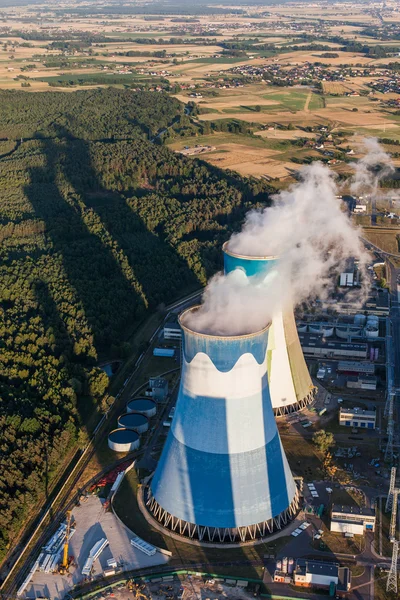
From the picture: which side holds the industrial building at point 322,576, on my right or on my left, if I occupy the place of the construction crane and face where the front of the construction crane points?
on my right

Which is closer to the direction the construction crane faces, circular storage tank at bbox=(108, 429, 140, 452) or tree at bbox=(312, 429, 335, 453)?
the circular storage tank

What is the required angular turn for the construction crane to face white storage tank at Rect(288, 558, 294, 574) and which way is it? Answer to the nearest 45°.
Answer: approximately 90° to its right

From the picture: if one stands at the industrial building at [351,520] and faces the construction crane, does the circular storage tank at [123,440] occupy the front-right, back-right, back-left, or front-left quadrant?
front-right

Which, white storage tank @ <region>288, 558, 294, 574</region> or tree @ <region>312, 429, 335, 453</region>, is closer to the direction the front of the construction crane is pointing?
the tree

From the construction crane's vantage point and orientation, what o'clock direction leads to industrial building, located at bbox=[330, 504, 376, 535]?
The industrial building is roughly at 3 o'clock from the construction crane.

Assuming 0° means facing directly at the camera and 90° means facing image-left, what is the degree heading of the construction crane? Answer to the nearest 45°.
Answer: approximately 180°

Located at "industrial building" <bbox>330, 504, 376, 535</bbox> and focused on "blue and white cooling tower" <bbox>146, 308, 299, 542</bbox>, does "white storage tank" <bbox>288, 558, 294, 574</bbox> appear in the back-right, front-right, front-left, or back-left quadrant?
front-left

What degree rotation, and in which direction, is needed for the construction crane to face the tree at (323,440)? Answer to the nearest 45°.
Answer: approximately 45° to its right

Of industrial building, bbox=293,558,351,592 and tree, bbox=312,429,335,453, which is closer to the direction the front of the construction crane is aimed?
the tree

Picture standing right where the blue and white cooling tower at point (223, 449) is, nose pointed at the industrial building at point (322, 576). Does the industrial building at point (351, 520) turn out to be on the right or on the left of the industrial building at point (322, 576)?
left

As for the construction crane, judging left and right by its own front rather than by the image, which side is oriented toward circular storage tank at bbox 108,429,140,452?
front

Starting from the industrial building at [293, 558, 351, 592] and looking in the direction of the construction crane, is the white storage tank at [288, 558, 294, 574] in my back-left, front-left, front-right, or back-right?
front-right
